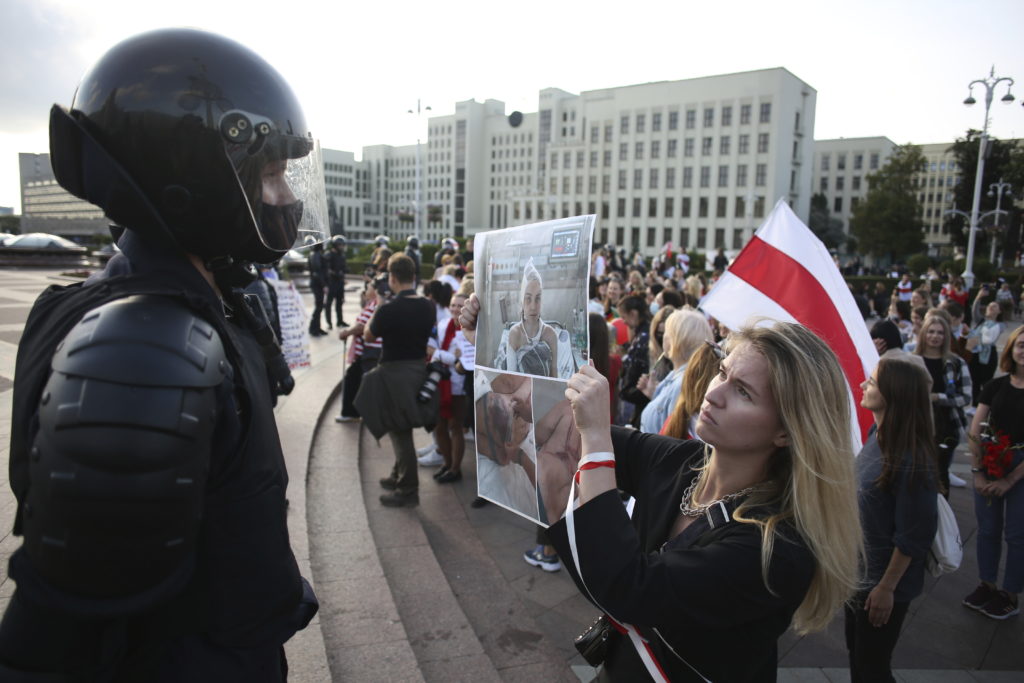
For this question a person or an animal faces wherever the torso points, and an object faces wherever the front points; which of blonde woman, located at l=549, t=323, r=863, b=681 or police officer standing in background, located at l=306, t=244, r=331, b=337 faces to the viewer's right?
the police officer standing in background

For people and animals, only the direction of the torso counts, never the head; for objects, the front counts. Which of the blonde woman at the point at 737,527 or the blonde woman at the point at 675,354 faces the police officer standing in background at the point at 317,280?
the blonde woman at the point at 675,354

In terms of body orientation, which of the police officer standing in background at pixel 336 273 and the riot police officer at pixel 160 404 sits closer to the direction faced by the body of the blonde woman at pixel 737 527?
the riot police officer

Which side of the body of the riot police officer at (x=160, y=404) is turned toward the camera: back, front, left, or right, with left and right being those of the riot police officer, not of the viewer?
right

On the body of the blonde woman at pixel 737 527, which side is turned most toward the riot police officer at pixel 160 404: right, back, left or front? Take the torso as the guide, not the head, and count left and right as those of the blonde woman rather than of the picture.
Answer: front

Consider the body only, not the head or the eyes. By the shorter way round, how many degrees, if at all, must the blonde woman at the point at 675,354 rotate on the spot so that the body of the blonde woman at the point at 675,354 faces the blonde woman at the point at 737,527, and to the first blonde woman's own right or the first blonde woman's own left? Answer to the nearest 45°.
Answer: approximately 135° to the first blonde woman's own left

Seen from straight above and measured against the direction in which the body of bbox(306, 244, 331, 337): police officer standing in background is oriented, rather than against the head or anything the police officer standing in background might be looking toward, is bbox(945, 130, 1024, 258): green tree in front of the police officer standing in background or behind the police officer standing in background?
in front

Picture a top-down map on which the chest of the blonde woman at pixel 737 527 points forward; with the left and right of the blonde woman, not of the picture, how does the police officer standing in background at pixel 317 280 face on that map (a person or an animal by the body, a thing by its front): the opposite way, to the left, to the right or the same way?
the opposite way

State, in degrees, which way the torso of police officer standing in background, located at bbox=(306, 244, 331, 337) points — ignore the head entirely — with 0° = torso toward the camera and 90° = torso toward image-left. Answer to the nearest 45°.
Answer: approximately 270°

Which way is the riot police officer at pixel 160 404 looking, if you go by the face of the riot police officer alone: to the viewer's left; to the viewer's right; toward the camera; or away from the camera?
to the viewer's right

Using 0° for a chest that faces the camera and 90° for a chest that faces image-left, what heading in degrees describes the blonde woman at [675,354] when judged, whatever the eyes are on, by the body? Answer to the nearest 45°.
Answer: approximately 135°

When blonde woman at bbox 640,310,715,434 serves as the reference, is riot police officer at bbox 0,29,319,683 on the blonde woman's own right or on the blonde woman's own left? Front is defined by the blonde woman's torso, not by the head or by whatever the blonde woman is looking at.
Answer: on the blonde woman's own left
